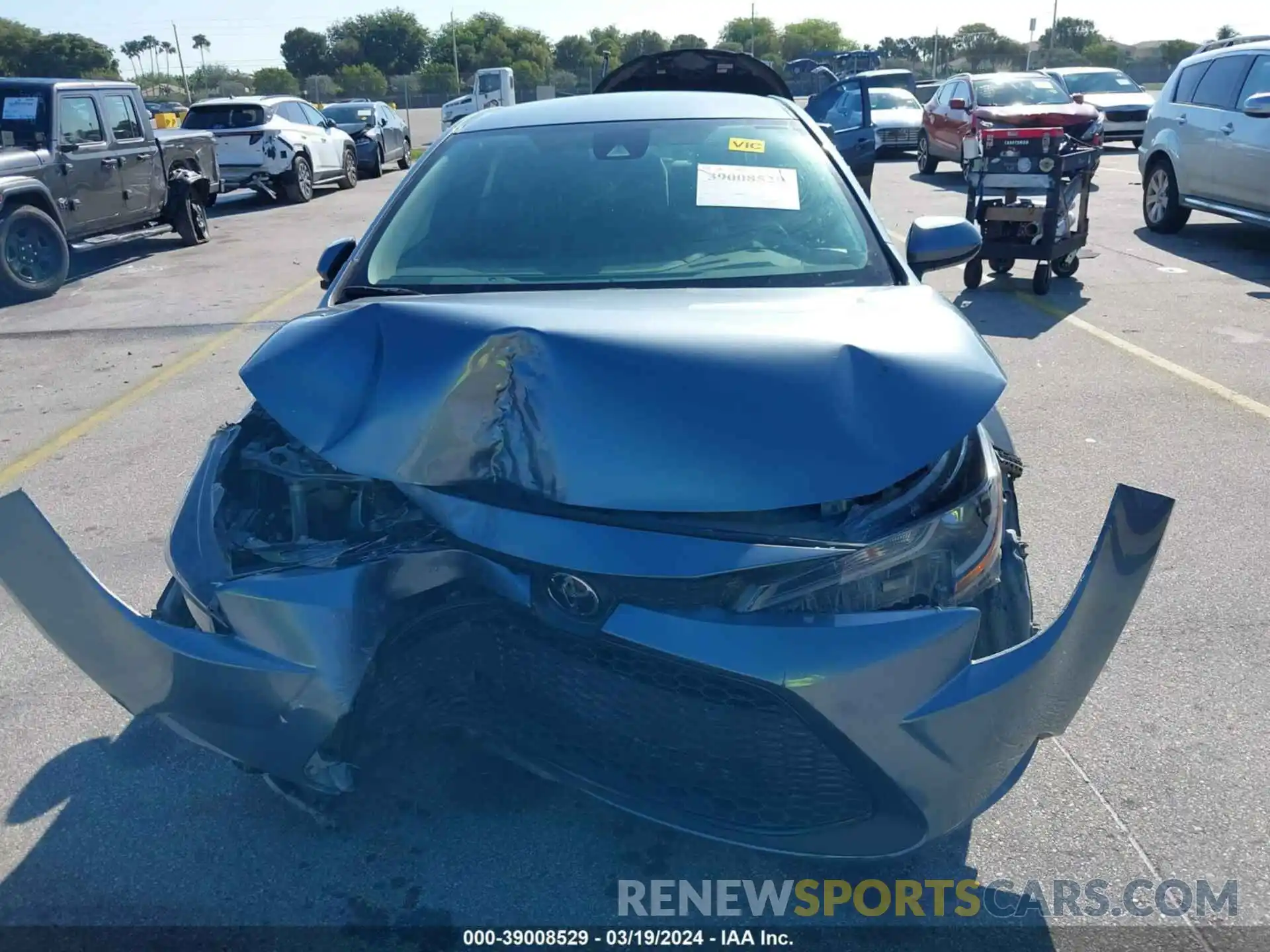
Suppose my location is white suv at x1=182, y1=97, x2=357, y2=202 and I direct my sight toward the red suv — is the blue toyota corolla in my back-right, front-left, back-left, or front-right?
front-right

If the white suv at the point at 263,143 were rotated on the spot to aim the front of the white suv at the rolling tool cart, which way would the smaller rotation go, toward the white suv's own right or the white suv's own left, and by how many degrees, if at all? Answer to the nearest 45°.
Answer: approximately 90° to the white suv's own right

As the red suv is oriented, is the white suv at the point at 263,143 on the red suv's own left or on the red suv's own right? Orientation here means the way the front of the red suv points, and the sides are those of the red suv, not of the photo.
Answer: on the red suv's own right

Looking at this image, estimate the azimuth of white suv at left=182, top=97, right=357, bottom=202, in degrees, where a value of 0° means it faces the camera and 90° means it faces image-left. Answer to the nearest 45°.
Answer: approximately 225°

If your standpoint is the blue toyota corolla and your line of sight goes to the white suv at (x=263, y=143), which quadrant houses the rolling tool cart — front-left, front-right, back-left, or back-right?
front-right

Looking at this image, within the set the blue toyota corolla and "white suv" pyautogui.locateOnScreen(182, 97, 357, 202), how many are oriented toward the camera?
1

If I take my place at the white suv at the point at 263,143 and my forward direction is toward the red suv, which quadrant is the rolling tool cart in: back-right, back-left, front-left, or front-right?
front-right

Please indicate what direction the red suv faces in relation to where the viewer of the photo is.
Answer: facing the viewer and to the right of the viewer

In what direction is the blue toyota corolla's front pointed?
toward the camera

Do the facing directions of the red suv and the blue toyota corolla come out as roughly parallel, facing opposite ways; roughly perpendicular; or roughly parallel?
roughly parallel

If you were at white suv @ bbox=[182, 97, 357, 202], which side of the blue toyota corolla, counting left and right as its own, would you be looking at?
back

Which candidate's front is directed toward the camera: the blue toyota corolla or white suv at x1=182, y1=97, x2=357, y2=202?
the blue toyota corolla
